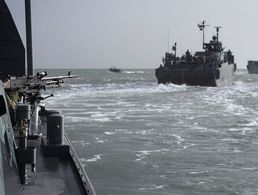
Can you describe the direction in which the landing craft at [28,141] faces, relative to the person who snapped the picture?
facing away from the viewer
